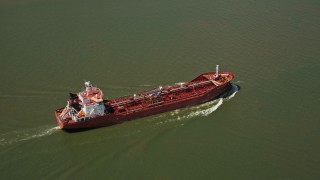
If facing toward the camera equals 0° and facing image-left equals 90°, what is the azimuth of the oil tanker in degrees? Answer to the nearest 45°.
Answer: approximately 225°
